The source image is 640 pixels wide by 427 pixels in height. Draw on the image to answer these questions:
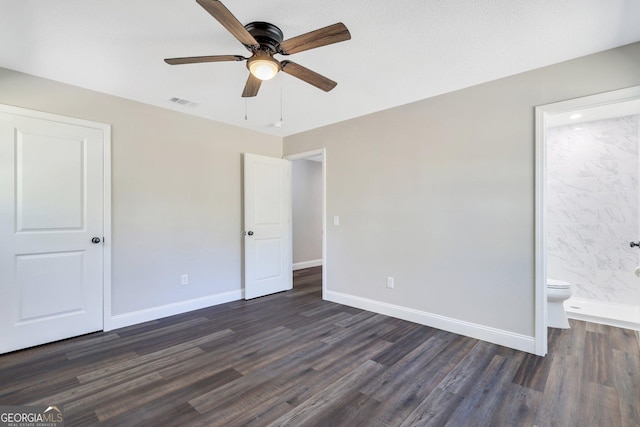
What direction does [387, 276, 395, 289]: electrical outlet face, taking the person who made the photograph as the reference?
facing the viewer and to the left of the viewer

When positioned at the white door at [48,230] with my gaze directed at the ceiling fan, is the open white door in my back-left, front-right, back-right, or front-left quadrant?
front-left

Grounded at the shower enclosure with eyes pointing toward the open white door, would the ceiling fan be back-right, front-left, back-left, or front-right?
front-left

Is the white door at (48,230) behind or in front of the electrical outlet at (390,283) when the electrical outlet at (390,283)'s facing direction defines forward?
in front

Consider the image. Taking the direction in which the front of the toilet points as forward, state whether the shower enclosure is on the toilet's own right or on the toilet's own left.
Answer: on the toilet's own left

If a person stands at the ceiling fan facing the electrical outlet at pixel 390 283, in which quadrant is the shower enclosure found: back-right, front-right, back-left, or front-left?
front-right

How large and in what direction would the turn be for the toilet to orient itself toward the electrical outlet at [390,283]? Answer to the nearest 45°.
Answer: approximately 135° to its right
